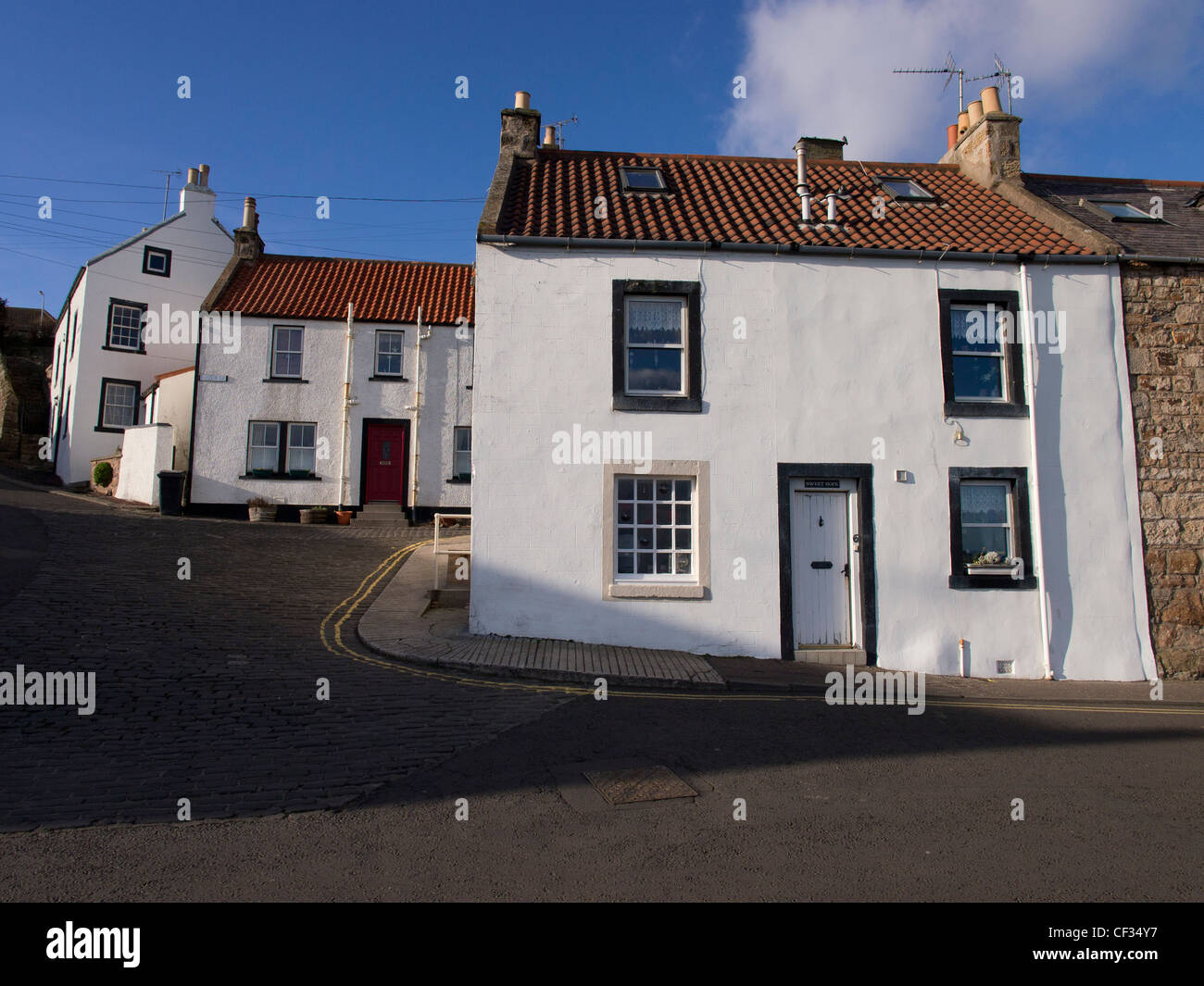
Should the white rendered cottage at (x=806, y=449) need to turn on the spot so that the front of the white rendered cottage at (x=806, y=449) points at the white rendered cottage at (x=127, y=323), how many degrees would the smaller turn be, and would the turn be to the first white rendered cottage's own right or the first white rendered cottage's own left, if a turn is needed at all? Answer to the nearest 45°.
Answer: approximately 135° to the first white rendered cottage's own right

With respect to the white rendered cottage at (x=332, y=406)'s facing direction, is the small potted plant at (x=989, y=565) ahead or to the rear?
ahead

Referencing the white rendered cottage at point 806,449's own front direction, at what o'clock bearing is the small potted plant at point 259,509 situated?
The small potted plant is roughly at 4 o'clock from the white rendered cottage.

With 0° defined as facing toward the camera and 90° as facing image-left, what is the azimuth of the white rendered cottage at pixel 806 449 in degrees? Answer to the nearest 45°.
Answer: approximately 0°

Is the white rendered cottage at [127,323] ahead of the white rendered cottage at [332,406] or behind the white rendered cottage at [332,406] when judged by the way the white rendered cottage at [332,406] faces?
behind
